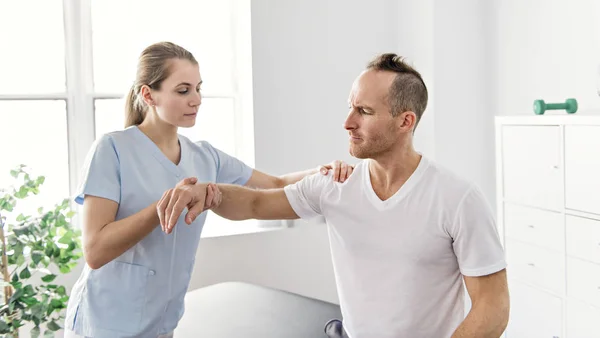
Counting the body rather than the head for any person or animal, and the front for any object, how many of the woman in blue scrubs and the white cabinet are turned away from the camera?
0

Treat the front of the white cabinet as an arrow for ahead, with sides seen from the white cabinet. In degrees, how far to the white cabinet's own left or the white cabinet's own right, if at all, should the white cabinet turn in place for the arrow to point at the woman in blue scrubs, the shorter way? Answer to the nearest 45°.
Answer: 0° — it already faces them

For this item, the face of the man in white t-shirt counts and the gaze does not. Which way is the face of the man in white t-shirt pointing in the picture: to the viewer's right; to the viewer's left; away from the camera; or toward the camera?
to the viewer's left

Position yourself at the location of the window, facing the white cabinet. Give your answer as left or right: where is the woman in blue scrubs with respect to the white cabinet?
right

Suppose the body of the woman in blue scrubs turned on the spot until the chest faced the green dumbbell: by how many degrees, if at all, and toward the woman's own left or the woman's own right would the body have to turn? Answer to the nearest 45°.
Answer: approximately 90° to the woman's own left

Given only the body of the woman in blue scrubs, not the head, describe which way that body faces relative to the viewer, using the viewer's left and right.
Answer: facing the viewer and to the right of the viewer

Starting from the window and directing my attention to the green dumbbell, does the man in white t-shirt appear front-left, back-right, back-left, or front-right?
front-right

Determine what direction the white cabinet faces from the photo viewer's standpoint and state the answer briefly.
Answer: facing the viewer and to the left of the viewer

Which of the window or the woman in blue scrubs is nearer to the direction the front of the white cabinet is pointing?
the woman in blue scrubs

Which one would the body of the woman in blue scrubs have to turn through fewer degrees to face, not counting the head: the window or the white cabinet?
the white cabinet
